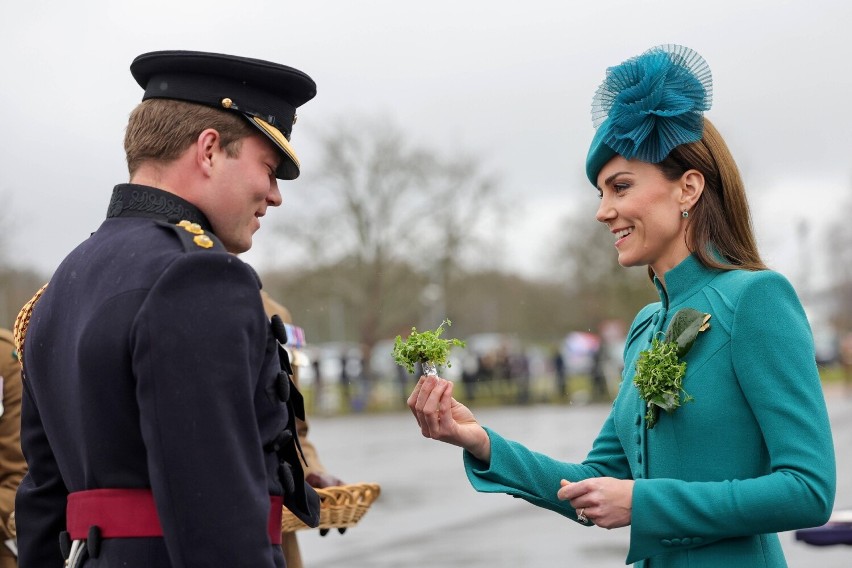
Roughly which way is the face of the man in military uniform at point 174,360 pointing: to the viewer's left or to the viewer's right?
to the viewer's right

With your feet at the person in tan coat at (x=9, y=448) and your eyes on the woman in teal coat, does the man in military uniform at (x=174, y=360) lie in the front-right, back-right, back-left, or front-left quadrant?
front-right

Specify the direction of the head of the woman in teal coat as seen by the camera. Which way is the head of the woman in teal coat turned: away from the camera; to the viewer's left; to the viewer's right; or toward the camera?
to the viewer's left

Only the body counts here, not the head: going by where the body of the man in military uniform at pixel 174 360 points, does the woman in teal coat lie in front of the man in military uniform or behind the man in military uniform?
in front

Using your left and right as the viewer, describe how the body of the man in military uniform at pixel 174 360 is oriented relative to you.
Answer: facing away from the viewer and to the right of the viewer

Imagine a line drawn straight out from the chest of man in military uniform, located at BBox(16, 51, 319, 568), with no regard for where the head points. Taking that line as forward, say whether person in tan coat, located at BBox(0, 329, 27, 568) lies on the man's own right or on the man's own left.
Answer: on the man's own left

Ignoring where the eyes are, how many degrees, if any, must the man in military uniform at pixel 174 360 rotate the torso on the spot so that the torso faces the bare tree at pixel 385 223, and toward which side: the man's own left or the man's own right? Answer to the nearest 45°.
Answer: approximately 45° to the man's own left
